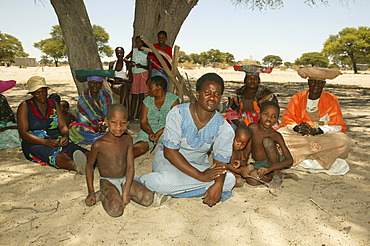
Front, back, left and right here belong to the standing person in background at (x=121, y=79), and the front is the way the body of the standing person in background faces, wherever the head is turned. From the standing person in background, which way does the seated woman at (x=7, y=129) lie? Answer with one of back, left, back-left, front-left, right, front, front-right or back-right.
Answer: front-right

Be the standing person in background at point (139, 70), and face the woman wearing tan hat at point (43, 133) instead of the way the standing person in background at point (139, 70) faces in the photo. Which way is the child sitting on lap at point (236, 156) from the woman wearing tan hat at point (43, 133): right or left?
left

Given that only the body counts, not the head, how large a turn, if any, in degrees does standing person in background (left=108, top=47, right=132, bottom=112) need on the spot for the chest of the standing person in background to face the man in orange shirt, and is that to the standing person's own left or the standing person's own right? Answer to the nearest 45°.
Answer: approximately 45° to the standing person's own left

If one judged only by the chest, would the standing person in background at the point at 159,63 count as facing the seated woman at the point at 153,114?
yes

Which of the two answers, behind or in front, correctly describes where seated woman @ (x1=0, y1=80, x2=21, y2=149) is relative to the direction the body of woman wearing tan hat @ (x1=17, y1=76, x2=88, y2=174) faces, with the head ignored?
behind

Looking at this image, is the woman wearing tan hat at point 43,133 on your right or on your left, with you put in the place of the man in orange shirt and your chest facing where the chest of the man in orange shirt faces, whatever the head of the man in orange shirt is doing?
on your right

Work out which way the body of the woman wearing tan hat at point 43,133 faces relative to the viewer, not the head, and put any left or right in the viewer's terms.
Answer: facing the viewer and to the right of the viewer

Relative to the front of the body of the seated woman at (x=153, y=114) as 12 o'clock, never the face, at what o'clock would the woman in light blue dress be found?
The woman in light blue dress is roughly at 10 o'clock from the seated woman.

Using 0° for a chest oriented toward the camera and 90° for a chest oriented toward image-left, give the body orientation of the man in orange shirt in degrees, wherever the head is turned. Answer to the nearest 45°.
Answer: approximately 0°

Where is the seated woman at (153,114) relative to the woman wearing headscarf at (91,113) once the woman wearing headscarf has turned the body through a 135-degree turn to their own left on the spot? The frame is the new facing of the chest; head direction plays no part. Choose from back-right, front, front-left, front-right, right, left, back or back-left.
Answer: right
